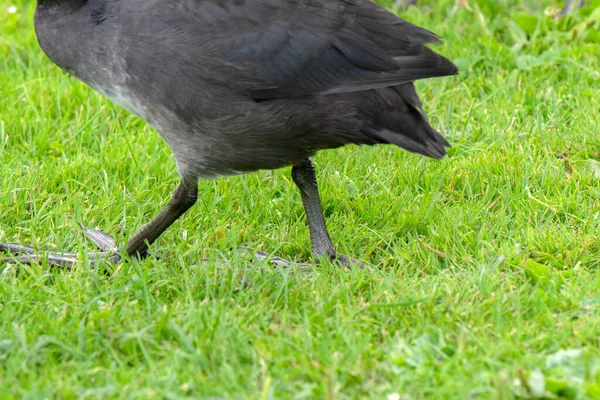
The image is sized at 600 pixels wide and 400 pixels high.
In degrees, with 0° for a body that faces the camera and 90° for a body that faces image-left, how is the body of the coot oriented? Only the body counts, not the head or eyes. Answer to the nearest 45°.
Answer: approximately 90°
